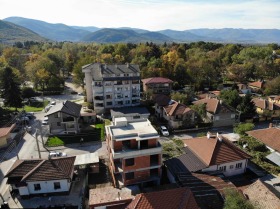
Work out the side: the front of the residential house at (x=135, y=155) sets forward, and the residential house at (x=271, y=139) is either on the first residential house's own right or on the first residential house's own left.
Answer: on the first residential house's own left

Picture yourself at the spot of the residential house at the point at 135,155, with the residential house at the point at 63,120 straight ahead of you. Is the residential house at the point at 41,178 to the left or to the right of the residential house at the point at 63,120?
left

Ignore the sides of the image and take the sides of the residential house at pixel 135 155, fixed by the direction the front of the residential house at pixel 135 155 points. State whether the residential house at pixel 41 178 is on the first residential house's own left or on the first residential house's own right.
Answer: on the first residential house's own right

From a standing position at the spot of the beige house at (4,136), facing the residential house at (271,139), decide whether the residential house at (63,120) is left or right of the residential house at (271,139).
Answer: left

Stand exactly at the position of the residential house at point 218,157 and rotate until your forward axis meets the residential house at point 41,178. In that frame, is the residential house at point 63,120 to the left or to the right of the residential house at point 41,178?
right

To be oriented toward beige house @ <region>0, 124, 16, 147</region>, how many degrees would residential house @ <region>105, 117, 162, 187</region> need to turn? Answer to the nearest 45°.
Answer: approximately 135° to its right

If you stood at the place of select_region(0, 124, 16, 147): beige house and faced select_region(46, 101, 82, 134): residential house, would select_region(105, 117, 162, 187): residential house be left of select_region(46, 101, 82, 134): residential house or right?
right

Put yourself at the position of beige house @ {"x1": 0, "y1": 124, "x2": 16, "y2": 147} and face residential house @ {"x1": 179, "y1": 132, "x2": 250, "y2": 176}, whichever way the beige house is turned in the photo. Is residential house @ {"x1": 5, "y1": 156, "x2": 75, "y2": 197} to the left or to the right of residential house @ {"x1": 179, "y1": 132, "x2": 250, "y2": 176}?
right

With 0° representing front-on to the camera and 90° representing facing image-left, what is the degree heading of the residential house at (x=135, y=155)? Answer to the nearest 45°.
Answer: approximately 0°

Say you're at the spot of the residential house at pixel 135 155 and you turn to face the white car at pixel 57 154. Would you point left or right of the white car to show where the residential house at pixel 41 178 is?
left

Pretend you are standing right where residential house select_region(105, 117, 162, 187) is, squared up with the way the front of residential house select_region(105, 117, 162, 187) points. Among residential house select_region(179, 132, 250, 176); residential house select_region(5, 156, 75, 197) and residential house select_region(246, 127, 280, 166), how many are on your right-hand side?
1

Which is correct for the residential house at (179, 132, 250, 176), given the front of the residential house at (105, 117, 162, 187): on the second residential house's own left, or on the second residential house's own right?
on the second residential house's own left

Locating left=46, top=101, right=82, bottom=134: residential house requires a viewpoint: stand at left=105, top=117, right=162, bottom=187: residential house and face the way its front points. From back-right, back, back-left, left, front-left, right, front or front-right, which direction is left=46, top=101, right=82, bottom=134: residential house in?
back-right
